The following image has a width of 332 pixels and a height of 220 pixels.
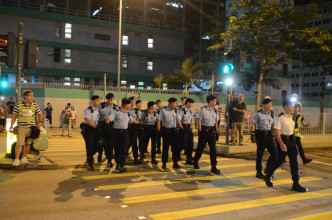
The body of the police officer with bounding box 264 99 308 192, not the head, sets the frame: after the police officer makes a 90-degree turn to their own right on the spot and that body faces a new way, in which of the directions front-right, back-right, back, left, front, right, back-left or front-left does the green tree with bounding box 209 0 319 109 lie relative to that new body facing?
back-right

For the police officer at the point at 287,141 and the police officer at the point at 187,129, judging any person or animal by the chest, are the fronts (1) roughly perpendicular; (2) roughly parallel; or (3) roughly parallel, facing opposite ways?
roughly parallel

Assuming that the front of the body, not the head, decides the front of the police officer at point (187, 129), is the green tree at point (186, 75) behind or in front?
behind

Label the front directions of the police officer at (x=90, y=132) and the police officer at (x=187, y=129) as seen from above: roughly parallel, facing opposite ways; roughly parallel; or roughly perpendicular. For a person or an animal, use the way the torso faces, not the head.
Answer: roughly parallel

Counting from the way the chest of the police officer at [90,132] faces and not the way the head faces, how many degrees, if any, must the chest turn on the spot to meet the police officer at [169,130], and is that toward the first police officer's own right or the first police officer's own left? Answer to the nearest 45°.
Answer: approximately 45° to the first police officer's own left

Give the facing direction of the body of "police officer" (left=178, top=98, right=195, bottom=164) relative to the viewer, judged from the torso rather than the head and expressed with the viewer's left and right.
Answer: facing the viewer and to the right of the viewer

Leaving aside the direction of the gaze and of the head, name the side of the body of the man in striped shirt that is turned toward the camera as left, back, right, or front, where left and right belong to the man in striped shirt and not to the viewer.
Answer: front
